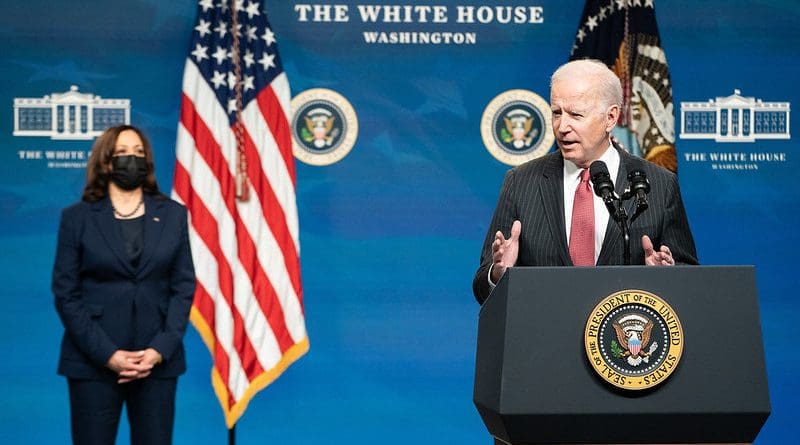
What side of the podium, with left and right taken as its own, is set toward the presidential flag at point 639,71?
back

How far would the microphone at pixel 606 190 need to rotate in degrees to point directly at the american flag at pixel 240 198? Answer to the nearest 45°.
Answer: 0° — it already faces it

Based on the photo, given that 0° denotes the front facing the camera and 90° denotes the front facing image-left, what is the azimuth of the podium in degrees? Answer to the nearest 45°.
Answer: approximately 0°

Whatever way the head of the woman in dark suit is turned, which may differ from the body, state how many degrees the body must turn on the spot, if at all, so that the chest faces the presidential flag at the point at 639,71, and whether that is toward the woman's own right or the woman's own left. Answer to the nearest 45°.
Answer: approximately 90° to the woman's own left

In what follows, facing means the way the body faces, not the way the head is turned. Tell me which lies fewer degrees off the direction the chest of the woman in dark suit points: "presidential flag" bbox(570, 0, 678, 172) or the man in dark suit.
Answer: the man in dark suit

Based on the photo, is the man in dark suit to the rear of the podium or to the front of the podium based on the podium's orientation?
to the rear

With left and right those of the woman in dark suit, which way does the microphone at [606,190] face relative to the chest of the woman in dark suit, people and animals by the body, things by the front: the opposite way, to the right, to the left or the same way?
the opposite way

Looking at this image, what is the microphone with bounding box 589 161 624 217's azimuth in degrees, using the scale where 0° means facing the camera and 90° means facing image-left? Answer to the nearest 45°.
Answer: approximately 135°

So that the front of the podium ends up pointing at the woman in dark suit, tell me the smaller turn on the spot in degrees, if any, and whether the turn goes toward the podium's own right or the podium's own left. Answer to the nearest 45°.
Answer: approximately 135° to the podium's own right

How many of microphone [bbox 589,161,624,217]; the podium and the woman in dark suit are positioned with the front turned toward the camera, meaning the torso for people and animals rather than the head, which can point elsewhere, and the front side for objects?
2
